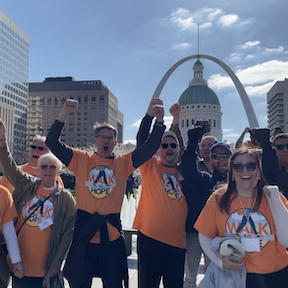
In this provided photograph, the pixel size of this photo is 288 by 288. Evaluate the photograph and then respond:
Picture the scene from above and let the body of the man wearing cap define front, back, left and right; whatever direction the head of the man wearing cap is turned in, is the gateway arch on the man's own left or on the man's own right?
on the man's own left

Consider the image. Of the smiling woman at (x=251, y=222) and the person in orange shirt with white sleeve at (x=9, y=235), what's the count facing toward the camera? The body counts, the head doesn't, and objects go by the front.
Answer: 2

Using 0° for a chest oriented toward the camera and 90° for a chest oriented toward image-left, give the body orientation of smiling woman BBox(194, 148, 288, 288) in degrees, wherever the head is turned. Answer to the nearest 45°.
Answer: approximately 0°

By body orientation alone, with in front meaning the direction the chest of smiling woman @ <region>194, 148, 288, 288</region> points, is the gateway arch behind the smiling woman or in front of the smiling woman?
behind

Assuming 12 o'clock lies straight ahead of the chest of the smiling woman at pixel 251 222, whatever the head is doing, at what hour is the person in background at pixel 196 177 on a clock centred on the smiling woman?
The person in background is roughly at 5 o'clock from the smiling woman.

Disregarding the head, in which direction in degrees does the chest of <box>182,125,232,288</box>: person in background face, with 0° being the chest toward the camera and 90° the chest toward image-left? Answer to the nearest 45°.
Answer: approximately 0°

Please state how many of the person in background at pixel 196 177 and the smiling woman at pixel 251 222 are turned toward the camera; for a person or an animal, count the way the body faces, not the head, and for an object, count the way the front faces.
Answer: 2

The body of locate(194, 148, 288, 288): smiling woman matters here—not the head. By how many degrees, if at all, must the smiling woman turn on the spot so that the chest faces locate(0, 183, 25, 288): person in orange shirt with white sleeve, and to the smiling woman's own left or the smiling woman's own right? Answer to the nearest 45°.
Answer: approximately 90° to the smiling woman's own right

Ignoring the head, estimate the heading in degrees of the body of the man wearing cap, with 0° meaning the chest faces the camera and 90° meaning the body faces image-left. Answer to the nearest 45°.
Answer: approximately 315°

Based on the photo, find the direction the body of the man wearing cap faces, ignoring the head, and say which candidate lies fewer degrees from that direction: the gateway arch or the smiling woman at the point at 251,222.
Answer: the smiling woman

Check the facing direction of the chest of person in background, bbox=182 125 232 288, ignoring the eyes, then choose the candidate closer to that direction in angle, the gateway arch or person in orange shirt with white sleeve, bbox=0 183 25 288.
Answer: the person in orange shirt with white sleeve

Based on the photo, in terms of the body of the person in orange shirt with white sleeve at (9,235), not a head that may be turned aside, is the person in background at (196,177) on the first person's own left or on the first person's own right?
on the first person's own left
